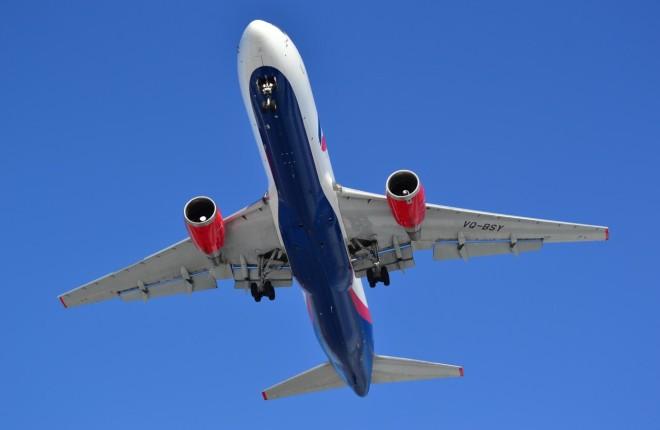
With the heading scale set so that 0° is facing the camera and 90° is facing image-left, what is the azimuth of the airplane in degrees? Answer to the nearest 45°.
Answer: approximately 0°
